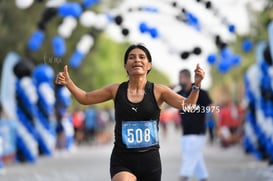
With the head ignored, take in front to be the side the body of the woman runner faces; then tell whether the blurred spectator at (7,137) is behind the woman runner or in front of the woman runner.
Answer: behind

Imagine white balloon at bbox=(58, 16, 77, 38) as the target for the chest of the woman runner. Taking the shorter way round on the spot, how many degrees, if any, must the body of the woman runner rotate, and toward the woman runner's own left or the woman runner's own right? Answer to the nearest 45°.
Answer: approximately 180°

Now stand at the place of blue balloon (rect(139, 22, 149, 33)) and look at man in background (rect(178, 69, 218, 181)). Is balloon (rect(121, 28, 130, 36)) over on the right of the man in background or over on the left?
right

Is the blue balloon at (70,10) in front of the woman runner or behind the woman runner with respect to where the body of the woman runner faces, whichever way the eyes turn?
behind

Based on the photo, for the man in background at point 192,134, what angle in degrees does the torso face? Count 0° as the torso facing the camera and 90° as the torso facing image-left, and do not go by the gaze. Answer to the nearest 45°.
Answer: approximately 45°

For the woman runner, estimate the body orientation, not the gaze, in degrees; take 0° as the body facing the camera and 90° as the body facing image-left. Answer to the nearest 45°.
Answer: approximately 0°

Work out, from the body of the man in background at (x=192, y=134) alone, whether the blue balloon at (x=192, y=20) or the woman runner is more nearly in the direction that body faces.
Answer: the woman runner

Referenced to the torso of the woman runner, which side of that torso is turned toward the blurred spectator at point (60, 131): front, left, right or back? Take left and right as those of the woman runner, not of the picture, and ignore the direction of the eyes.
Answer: back
